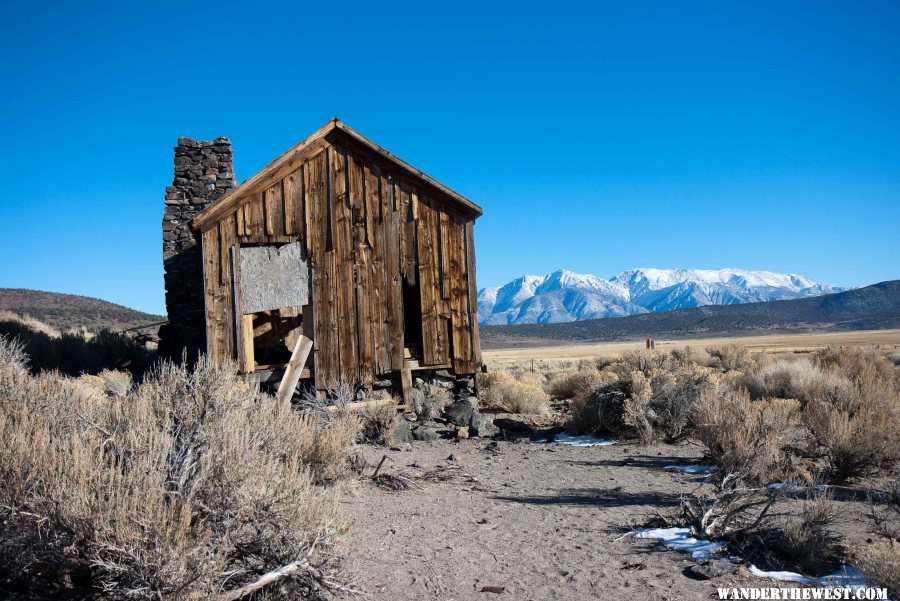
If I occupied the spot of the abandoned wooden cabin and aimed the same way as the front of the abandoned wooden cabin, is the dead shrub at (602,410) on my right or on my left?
on my left

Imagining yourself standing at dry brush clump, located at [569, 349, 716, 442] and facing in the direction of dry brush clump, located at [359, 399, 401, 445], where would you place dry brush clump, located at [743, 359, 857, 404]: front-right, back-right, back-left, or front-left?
back-right

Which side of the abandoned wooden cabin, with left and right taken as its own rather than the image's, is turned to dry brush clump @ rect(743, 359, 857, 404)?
left

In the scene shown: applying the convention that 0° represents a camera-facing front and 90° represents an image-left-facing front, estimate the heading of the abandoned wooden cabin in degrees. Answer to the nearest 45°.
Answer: approximately 0°

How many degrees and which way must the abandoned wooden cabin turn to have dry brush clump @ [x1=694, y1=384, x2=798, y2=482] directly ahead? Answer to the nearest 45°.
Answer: approximately 45° to its left

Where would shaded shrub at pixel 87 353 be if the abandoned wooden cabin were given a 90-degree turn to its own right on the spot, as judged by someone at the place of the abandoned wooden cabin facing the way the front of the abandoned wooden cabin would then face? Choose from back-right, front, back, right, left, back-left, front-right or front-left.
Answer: front-right

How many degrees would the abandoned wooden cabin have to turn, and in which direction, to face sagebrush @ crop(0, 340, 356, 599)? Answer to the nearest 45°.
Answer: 0° — it already faces it
